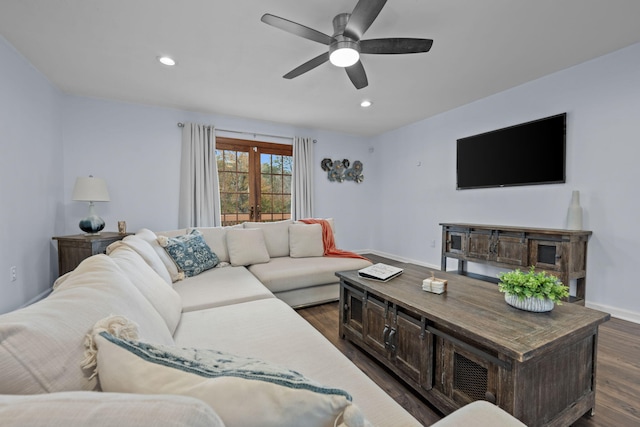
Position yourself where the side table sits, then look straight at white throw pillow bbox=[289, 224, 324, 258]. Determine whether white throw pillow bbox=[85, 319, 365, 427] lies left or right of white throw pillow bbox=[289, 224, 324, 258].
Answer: right

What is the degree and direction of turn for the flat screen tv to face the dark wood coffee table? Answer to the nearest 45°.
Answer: approximately 45° to its left

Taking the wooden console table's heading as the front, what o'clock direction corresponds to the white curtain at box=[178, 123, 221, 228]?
The white curtain is roughly at 1 o'clock from the wooden console table.

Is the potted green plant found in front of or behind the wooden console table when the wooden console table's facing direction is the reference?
in front

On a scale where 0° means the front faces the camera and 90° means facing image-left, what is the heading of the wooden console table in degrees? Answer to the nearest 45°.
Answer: approximately 45°

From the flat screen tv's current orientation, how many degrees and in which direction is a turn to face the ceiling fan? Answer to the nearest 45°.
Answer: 0° — it already faces it

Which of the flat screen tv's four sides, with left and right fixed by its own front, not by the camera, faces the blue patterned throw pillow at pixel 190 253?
front

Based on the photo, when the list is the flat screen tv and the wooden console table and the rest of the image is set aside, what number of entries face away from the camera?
0

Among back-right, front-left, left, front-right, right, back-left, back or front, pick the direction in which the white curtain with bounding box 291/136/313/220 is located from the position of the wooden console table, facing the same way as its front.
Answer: front-right

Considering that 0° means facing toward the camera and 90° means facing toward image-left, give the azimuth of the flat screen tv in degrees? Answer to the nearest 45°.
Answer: approximately 45°

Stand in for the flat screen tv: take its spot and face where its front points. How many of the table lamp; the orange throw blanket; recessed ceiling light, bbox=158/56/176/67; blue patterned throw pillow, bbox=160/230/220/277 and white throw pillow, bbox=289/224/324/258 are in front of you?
5

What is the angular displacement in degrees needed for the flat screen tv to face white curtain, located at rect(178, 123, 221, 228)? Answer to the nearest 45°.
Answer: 0° — it already faces it

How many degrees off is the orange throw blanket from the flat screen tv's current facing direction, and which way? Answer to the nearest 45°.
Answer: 0° — it already faces it

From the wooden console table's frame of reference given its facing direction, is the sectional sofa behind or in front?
in front
